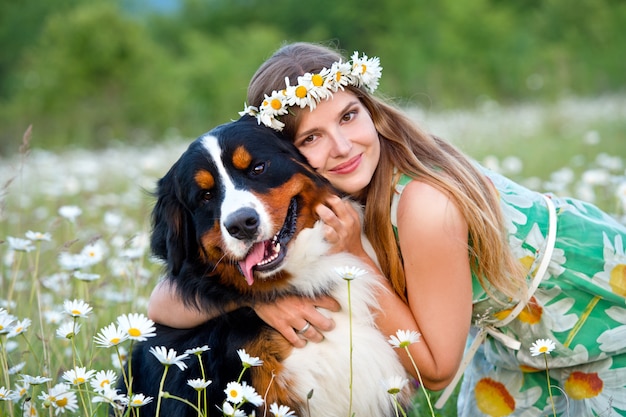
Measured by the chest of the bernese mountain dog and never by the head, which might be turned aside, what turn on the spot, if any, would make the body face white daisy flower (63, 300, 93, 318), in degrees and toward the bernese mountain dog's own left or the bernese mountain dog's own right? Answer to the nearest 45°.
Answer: approximately 90° to the bernese mountain dog's own right

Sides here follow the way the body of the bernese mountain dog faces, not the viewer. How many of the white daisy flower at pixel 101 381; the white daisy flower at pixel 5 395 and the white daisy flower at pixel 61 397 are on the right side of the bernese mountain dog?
3

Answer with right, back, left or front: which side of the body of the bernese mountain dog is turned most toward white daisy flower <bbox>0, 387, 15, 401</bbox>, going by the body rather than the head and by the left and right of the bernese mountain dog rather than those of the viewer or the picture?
right

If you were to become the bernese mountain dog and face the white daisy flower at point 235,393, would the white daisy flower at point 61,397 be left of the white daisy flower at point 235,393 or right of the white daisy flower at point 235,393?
right

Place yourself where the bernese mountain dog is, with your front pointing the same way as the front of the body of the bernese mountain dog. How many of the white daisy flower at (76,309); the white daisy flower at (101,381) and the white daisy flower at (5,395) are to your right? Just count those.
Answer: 3

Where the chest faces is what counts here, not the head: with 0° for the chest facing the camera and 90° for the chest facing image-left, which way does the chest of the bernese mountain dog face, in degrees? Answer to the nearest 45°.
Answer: approximately 315°

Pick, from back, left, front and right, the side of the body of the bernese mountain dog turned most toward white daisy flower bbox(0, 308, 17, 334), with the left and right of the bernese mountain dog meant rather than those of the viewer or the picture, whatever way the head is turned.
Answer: right

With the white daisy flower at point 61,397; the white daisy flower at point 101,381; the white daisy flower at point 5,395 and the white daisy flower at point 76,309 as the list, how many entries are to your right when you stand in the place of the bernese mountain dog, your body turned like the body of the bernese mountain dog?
4
